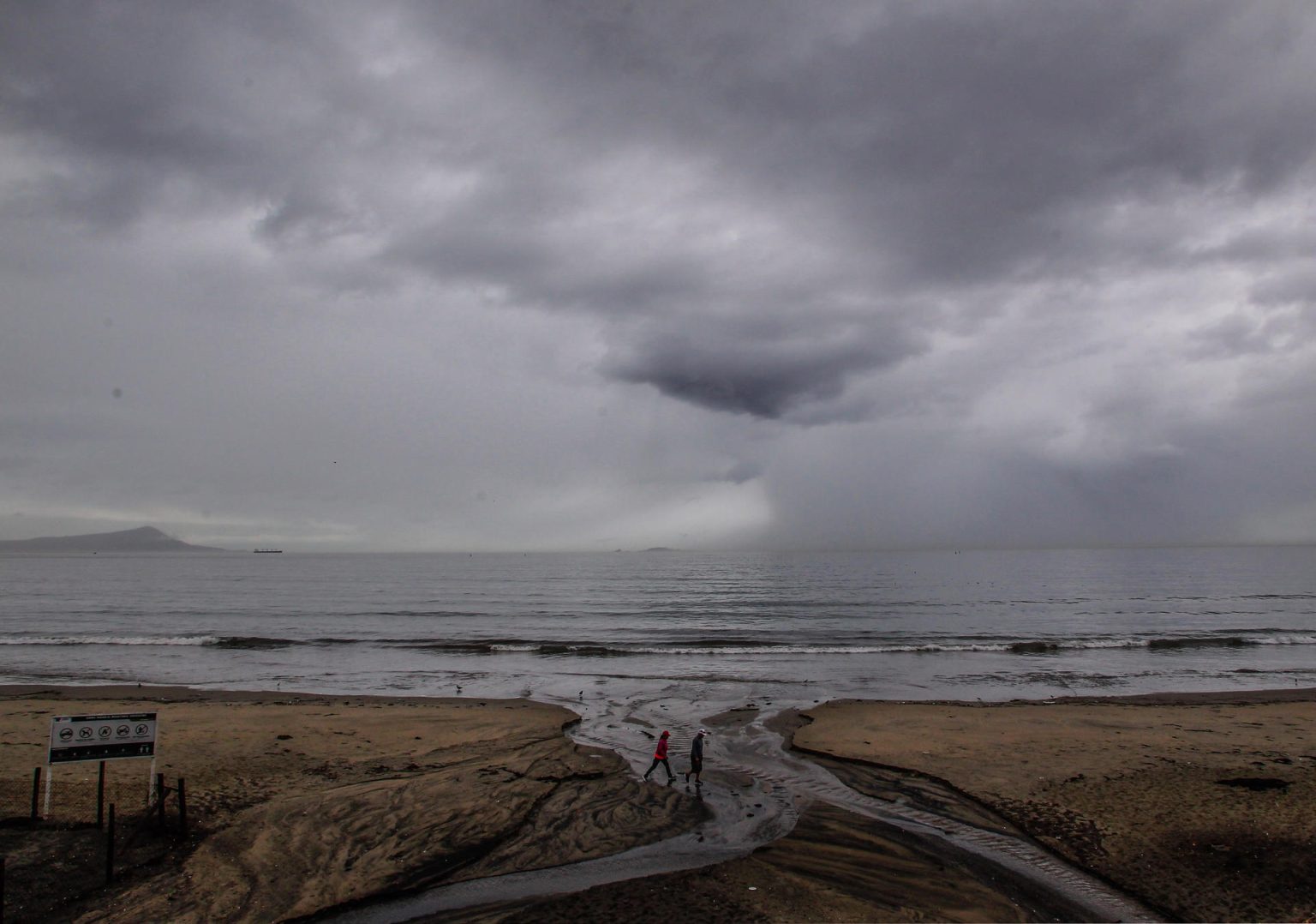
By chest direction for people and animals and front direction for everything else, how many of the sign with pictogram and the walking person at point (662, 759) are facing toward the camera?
1

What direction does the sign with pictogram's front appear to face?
toward the camera

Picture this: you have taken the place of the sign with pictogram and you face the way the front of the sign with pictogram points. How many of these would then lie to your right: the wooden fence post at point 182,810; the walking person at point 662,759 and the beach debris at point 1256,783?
0

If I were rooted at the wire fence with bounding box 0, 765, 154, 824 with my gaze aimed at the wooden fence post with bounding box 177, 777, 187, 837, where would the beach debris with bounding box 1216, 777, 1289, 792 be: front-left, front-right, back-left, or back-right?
front-left
